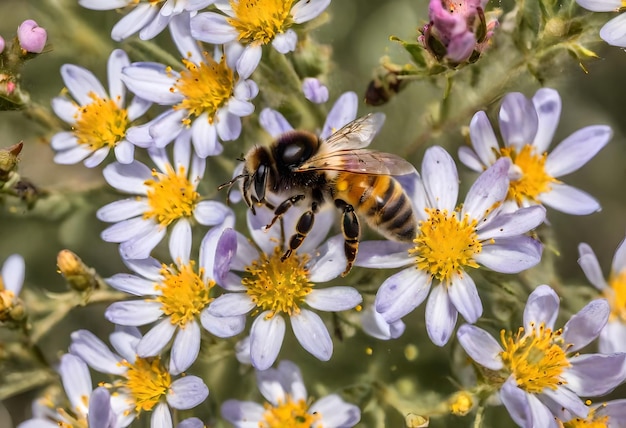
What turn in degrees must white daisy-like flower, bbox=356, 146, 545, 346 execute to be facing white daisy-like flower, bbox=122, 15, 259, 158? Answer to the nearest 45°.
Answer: approximately 135° to its right

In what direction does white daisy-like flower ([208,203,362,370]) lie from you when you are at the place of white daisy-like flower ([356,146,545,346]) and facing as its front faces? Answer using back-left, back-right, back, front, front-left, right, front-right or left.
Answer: right

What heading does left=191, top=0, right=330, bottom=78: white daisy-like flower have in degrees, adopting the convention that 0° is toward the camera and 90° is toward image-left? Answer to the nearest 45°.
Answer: approximately 0°

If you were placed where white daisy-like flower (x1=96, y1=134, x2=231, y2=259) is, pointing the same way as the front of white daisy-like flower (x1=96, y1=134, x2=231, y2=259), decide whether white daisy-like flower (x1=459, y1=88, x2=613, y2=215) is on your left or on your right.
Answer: on your left

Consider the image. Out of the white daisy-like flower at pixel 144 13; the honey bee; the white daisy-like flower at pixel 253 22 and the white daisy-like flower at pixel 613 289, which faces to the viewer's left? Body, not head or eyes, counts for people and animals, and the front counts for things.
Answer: the honey bee

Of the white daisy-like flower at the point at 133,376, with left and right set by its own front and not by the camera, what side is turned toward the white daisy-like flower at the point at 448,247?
left
